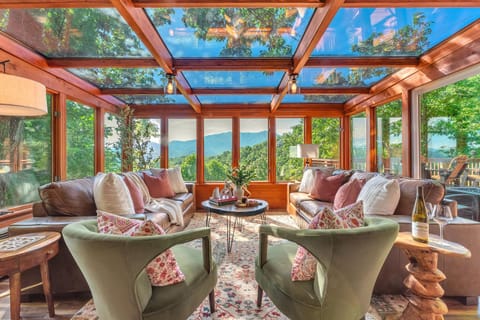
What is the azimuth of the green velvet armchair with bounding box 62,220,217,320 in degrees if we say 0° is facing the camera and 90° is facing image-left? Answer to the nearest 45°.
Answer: approximately 225°

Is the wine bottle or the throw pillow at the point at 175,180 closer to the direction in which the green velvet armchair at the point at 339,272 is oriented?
the throw pillow

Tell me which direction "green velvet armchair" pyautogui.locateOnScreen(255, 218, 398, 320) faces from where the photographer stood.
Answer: facing away from the viewer and to the left of the viewer

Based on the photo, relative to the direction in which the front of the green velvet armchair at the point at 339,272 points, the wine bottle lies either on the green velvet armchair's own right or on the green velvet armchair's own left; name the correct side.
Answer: on the green velvet armchair's own right

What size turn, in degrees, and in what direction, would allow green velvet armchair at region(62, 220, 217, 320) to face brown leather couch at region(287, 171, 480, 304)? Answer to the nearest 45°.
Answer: approximately 45° to its right

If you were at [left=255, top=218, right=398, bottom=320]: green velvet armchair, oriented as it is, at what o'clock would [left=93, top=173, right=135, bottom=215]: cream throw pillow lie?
The cream throw pillow is roughly at 11 o'clock from the green velvet armchair.

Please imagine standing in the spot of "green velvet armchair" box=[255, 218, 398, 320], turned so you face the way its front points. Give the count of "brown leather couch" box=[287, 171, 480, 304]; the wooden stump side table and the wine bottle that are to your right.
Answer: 3

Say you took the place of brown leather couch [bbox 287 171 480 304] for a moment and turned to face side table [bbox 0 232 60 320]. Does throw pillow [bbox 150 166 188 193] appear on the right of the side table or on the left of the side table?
right

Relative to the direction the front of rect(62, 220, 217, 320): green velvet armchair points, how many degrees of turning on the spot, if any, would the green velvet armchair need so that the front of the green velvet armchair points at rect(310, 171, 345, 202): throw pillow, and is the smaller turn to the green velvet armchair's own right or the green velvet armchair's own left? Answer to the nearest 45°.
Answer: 0° — it already faces it
